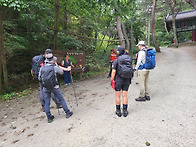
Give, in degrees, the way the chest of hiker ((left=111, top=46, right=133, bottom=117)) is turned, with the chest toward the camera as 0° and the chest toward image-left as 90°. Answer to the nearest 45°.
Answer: approximately 135°

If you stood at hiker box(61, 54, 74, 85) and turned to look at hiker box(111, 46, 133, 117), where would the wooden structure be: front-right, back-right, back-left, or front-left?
back-left

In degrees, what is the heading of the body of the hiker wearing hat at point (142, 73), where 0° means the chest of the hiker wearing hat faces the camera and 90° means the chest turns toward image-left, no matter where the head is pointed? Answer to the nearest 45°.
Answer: approximately 90°

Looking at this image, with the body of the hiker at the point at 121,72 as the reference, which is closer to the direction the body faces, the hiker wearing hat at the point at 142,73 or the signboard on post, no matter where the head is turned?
the signboard on post

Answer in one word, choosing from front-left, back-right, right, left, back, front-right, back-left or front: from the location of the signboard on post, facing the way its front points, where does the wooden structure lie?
back-left

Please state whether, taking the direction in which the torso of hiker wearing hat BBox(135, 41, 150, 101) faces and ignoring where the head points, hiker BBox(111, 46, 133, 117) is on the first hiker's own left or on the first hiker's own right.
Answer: on the first hiker's own left

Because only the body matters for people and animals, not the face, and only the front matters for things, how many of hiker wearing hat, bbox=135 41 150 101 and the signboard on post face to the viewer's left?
1
